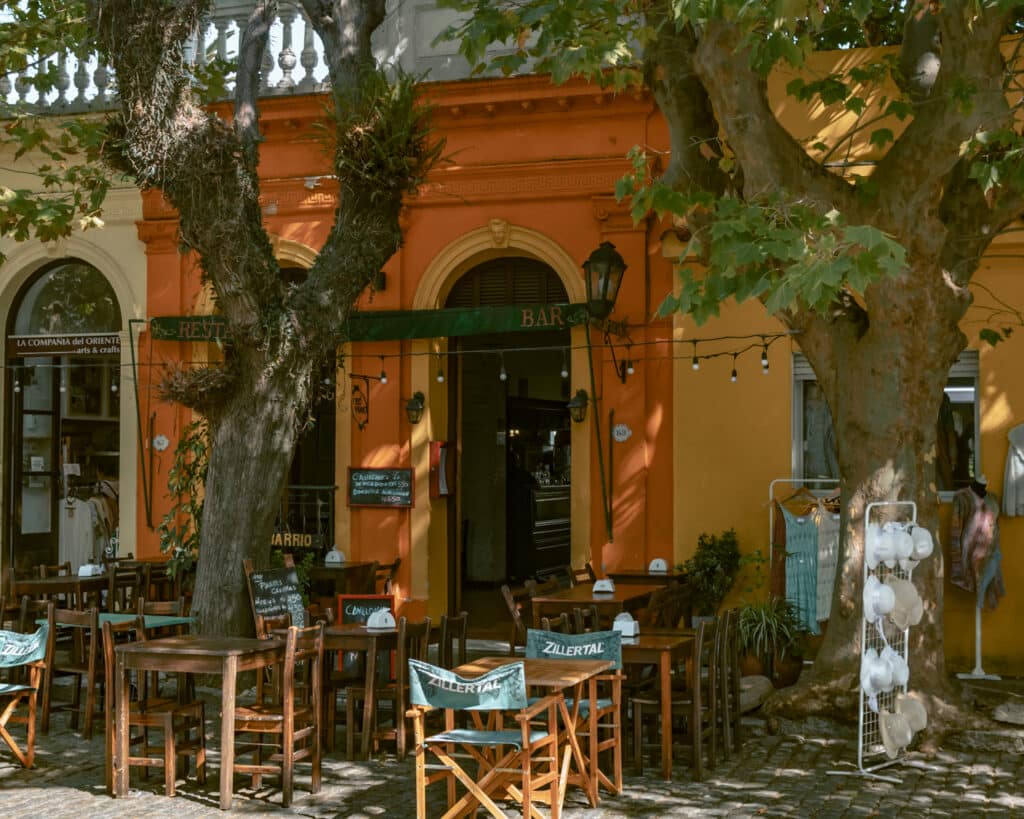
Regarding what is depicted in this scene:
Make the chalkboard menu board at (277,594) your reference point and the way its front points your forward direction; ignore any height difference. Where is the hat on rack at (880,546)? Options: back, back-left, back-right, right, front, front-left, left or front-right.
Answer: front-left

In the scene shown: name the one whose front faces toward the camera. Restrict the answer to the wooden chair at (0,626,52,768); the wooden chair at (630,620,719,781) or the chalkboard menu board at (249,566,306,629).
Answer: the chalkboard menu board

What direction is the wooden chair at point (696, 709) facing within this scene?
to the viewer's left

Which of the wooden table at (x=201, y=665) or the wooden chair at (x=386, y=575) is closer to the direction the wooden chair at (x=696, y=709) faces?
the wooden table

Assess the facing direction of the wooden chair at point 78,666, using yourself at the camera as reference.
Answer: facing away from the viewer and to the right of the viewer

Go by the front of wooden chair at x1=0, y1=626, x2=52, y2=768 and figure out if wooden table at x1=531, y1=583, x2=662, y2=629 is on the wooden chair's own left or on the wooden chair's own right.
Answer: on the wooden chair's own right

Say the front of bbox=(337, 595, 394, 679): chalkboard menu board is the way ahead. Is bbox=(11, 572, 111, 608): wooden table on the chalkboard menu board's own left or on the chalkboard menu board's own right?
on the chalkboard menu board's own right

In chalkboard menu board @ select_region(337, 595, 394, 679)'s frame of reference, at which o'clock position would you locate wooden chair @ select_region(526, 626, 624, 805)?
The wooden chair is roughly at 11 o'clock from the chalkboard menu board.

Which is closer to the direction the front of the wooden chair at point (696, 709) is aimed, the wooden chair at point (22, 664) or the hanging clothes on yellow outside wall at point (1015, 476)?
the wooden chair

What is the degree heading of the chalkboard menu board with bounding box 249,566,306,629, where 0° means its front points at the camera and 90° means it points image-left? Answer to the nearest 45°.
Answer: approximately 0°
